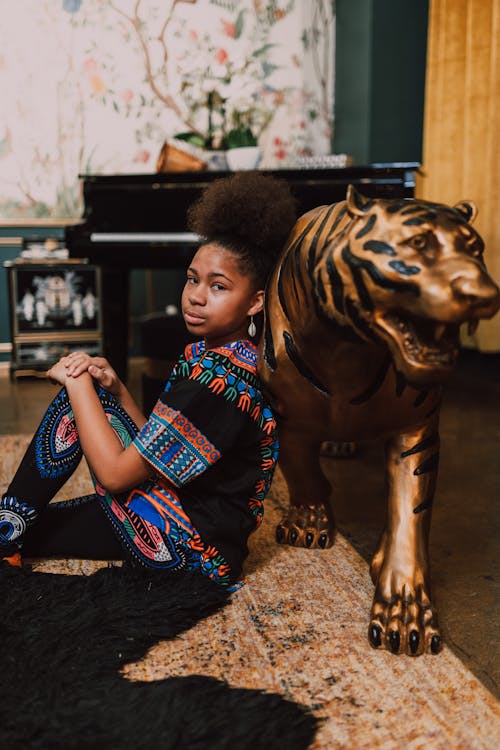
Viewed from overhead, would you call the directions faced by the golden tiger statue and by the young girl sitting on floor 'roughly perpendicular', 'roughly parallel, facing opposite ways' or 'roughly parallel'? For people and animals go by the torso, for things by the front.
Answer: roughly perpendicular

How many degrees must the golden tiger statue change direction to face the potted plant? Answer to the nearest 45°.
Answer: approximately 180°

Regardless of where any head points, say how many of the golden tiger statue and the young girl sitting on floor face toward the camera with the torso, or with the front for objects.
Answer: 1

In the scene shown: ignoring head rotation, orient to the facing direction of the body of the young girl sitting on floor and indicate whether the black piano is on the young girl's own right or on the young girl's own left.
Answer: on the young girl's own right

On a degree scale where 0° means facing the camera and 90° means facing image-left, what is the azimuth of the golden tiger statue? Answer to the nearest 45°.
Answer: approximately 0°

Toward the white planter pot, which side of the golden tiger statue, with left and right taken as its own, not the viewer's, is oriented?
back
